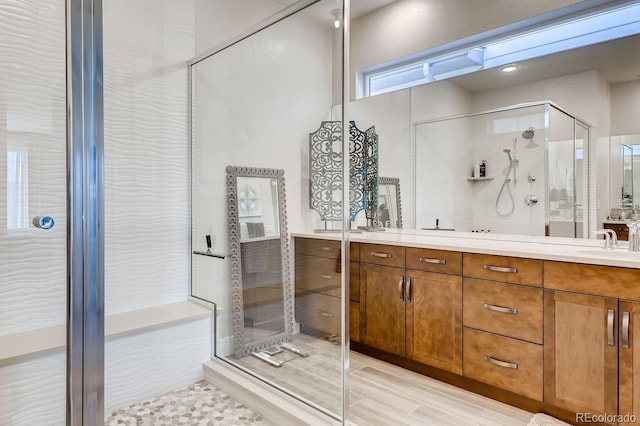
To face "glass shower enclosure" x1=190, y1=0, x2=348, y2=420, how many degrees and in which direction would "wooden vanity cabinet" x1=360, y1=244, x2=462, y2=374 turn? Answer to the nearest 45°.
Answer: approximately 45° to its right

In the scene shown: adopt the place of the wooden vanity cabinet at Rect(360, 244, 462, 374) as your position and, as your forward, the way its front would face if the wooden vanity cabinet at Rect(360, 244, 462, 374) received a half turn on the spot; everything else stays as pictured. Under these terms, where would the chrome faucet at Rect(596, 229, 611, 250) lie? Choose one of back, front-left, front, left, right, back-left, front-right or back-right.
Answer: front-right

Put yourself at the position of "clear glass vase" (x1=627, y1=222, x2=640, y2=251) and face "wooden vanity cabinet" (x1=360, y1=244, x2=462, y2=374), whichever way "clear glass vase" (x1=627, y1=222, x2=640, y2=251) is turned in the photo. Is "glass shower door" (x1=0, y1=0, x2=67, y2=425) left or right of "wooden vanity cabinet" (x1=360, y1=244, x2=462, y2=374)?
left

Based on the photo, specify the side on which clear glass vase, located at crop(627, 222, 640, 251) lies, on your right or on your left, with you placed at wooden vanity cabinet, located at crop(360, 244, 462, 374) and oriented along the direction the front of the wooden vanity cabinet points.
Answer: on your left

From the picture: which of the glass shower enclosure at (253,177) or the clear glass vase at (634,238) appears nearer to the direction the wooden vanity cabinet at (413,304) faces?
the glass shower enclosure

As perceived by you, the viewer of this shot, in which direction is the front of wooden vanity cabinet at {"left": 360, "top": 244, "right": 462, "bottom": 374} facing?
facing the viewer and to the left of the viewer
